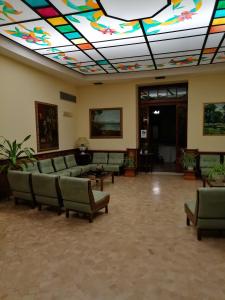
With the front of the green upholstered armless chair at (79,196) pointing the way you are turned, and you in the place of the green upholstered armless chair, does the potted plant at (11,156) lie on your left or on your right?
on your left

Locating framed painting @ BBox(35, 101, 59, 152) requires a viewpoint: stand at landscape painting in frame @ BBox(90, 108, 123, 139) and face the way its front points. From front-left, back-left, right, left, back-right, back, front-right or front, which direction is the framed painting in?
front-right

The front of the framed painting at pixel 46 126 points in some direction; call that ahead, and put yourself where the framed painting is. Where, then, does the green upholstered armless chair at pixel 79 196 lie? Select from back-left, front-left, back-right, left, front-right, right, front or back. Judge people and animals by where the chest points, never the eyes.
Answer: front-right

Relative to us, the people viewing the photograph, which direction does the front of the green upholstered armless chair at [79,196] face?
facing away from the viewer and to the right of the viewer

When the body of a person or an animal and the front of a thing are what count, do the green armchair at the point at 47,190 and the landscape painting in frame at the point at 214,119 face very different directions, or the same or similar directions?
very different directions

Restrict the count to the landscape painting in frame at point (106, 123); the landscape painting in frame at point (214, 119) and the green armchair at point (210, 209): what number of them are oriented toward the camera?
2

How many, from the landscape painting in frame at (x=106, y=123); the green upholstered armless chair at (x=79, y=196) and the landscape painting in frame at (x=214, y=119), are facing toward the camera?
2

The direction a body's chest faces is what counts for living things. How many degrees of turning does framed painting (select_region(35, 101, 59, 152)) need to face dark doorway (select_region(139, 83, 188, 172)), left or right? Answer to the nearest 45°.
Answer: approximately 45° to its left

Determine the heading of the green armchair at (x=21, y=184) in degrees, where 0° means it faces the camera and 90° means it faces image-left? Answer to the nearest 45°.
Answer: approximately 225°

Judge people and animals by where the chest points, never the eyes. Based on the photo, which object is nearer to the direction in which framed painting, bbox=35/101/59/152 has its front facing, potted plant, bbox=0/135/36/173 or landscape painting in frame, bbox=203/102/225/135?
the landscape painting in frame

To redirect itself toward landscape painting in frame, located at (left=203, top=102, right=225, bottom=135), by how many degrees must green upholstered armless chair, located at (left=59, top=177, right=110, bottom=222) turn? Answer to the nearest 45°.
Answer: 0° — it already faces it

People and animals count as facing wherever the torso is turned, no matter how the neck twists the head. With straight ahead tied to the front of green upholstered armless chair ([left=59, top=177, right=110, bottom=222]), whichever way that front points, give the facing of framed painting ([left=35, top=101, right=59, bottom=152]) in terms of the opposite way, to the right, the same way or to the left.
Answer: to the right

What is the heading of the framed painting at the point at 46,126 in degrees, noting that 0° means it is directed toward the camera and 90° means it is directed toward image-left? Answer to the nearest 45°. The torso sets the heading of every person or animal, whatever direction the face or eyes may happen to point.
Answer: approximately 315°

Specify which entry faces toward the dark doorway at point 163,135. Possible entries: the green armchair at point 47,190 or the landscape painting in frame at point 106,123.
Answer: the green armchair

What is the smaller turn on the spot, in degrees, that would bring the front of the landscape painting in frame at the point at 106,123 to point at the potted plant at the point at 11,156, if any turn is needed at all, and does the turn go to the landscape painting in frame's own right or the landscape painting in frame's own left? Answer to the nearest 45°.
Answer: approximately 45° to the landscape painting in frame's own right

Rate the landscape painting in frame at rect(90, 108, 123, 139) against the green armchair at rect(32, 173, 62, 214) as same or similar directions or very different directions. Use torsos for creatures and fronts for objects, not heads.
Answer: very different directions
